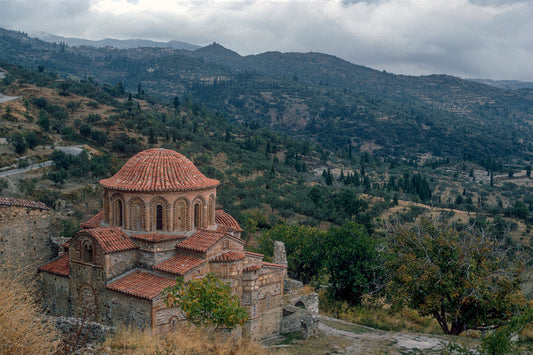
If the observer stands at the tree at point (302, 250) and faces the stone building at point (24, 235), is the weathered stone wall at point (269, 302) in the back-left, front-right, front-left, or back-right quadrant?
front-left
